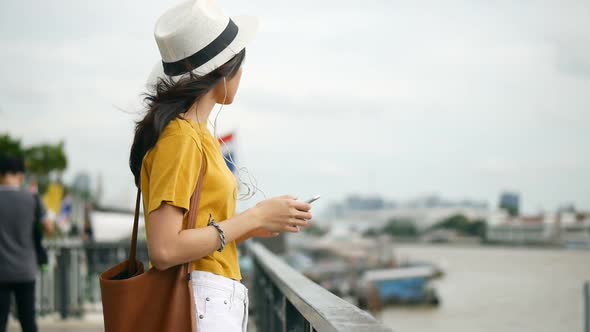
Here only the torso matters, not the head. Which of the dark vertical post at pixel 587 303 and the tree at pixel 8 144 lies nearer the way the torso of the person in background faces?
the tree

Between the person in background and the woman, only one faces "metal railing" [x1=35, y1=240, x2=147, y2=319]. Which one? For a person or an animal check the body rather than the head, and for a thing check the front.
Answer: the person in background

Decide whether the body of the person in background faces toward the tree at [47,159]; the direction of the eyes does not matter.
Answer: yes

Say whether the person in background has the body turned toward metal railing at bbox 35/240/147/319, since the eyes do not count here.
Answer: yes

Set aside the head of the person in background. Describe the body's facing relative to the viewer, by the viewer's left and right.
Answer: facing away from the viewer

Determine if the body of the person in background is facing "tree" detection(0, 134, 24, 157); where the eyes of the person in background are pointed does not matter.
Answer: yes

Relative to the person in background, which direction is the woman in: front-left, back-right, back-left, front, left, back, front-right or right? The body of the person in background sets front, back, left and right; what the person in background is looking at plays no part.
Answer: back

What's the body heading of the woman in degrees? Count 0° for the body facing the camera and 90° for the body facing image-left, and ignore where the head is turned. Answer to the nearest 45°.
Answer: approximately 270°

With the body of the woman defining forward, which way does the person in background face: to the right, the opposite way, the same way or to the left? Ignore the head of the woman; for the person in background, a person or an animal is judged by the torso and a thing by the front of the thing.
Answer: to the left

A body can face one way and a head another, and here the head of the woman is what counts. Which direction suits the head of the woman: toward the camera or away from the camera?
away from the camera
